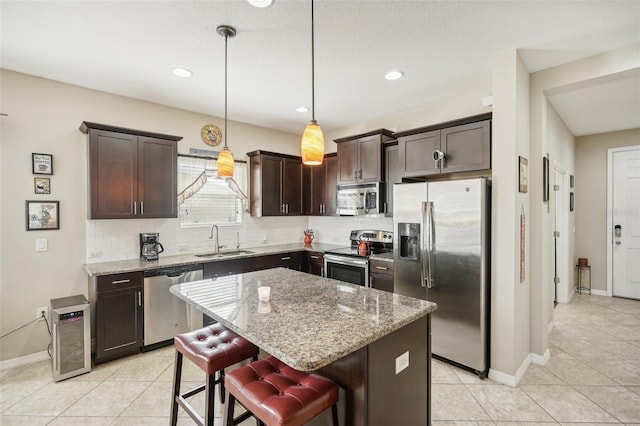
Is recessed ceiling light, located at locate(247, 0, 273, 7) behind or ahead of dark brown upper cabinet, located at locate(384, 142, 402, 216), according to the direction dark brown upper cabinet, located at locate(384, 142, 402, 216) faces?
ahead

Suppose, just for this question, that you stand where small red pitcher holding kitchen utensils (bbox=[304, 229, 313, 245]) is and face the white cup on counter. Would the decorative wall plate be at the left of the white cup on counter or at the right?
right

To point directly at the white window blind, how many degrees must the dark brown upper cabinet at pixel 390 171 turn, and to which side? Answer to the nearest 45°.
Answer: approximately 45° to its right

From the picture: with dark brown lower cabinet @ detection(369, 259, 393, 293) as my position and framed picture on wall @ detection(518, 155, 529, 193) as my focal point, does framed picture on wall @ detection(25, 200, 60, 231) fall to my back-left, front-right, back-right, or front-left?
back-right

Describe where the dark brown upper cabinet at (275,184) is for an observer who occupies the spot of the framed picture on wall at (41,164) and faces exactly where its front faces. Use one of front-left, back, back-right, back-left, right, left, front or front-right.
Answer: left

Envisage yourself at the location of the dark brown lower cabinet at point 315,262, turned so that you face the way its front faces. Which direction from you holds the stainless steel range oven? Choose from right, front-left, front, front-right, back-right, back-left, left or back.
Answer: left

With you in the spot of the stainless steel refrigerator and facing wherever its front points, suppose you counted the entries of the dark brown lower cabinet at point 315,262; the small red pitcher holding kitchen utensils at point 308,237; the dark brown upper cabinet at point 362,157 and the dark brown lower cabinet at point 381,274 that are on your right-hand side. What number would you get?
4

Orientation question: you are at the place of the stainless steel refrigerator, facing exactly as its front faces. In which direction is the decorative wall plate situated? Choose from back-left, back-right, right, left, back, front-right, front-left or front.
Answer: front-right

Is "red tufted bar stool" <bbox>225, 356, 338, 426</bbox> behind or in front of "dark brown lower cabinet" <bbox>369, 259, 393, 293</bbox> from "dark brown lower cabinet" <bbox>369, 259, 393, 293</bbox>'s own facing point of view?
in front

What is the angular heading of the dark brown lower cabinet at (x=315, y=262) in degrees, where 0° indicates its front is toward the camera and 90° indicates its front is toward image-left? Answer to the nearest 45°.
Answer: approximately 45°

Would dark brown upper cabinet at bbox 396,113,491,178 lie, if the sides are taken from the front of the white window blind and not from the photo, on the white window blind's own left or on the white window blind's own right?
on the white window blind's own left
